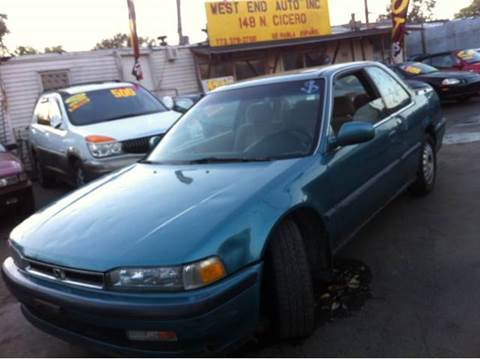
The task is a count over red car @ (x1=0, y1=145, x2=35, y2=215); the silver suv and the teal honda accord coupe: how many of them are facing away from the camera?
0

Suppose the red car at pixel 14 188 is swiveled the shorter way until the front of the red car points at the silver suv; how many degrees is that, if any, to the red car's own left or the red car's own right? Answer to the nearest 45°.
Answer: approximately 90° to the red car's own left

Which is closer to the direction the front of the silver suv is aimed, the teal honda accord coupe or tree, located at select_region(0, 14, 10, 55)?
the teal honda accord coupe

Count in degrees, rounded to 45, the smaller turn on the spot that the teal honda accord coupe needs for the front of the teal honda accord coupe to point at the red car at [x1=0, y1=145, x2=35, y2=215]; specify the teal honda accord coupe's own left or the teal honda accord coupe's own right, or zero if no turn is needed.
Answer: approximately 90° to the teal honda accord coupe's own right

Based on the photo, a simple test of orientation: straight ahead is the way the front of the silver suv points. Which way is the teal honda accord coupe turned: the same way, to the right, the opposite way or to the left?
to the right

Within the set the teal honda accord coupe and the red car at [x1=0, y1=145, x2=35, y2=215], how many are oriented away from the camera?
0

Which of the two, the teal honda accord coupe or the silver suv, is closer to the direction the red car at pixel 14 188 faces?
the teal honda accord coupe

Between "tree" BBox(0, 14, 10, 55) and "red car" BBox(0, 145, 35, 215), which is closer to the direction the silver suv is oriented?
the red car

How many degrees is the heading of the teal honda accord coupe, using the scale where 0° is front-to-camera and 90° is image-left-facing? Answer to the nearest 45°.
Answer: approximately 45°

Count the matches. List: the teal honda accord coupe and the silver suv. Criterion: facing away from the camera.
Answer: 0
